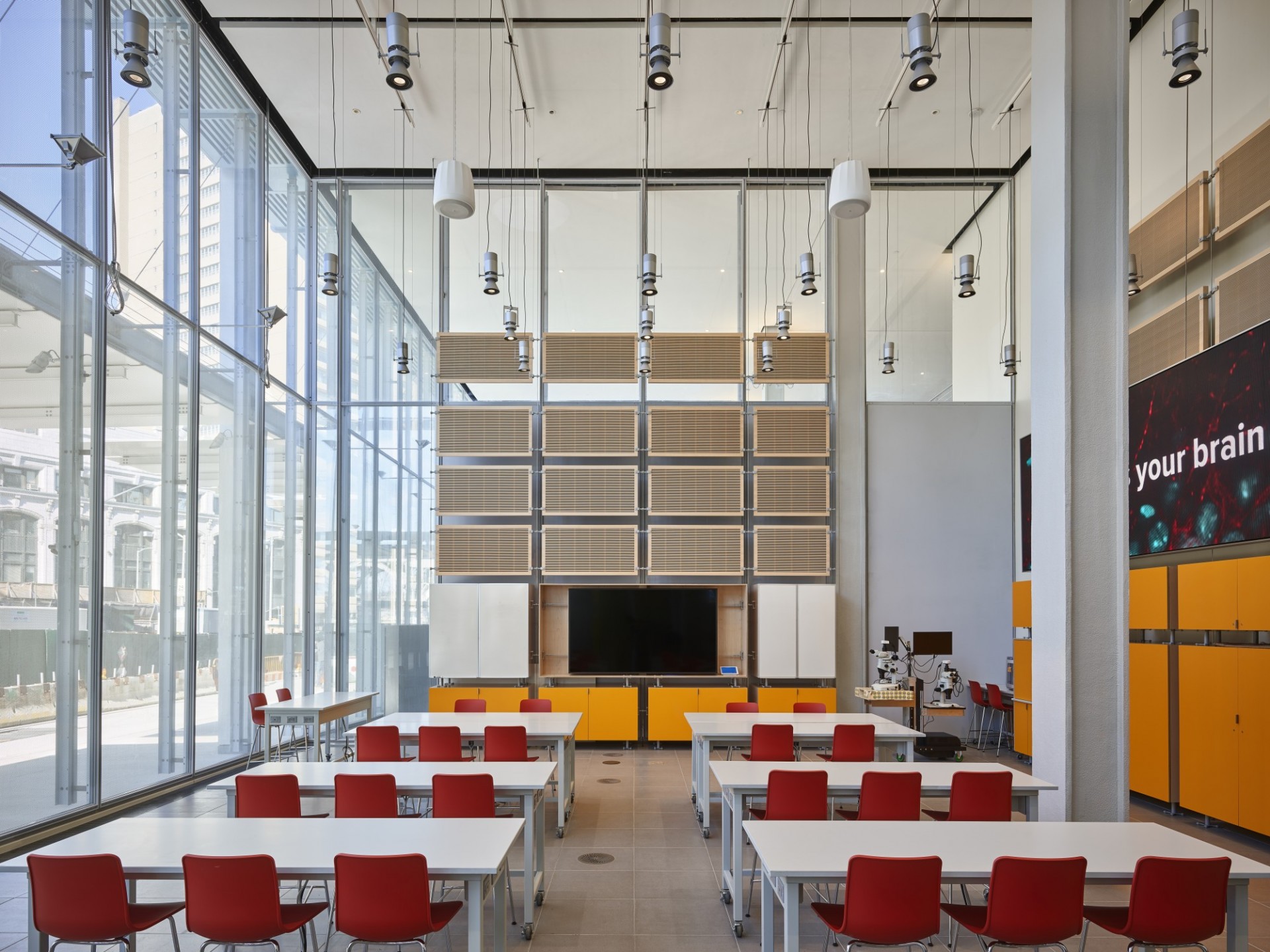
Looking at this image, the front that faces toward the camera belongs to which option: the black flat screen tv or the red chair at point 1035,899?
the black flat screen tv

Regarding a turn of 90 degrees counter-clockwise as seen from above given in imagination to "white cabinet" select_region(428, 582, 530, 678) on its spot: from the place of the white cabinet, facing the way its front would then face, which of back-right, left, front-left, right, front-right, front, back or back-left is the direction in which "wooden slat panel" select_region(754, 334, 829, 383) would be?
front

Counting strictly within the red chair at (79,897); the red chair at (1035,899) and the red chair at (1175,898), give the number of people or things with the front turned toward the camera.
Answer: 0

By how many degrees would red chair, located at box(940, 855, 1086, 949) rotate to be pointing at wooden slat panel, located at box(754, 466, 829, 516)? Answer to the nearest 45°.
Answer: approximately 45° to its right

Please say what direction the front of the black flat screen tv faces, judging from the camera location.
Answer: facing the viewer

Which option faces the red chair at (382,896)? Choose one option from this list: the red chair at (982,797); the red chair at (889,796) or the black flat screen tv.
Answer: the black flat screen tv

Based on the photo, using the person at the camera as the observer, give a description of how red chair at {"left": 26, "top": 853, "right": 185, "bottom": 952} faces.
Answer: facing away from the viewer and to the right of the viewer

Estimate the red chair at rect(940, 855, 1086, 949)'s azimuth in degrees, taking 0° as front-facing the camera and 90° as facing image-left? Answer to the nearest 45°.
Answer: approximately 135°

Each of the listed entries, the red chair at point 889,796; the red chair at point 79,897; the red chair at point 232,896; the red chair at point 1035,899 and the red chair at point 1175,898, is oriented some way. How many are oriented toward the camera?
0

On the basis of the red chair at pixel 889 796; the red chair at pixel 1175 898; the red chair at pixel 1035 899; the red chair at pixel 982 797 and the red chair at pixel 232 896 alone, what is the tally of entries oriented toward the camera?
0

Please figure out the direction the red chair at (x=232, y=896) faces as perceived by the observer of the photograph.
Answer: facing away from the viewer and to the right of the viewer

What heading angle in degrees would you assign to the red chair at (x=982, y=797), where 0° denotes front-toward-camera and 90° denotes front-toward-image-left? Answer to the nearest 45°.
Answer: approximately 135°

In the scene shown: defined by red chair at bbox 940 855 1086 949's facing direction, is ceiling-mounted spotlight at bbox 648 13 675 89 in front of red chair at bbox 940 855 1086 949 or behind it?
in front
